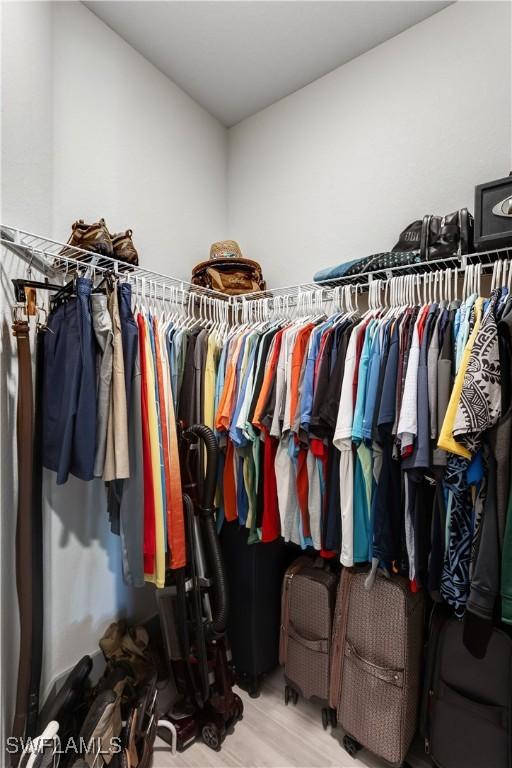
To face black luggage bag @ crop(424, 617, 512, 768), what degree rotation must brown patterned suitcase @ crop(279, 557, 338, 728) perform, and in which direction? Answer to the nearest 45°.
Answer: approximately 90° to its left

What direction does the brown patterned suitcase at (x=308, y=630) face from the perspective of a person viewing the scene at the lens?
facing the viewer and to the left of the viewer
